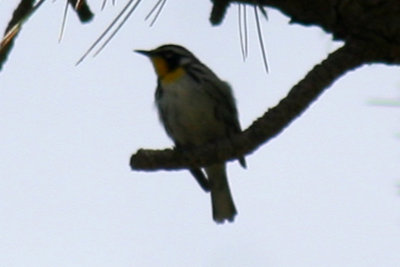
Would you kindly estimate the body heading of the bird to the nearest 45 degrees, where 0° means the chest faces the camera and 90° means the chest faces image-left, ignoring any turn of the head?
approximately 45°
